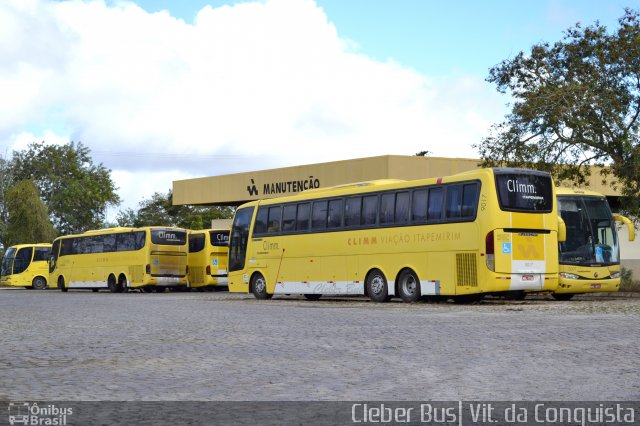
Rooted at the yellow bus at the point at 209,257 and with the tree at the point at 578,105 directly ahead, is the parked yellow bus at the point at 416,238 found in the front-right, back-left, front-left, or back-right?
front-right

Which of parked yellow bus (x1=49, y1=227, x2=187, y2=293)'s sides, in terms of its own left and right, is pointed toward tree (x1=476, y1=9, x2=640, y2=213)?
back

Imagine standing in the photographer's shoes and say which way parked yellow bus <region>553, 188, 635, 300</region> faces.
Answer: facing the viewer and to the right of the viewer

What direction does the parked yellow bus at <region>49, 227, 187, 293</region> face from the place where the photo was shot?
facing away from the viewer and to the left of the viewer

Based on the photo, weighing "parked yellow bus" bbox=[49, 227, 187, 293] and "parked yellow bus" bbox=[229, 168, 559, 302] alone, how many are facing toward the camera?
0

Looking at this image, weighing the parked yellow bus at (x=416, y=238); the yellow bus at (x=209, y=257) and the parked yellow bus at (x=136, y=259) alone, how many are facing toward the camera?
0

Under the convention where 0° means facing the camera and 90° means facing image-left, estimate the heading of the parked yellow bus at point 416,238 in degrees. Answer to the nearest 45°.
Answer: approximately 135°

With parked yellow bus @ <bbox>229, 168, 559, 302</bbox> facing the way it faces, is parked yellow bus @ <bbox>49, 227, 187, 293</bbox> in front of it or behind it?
in front
